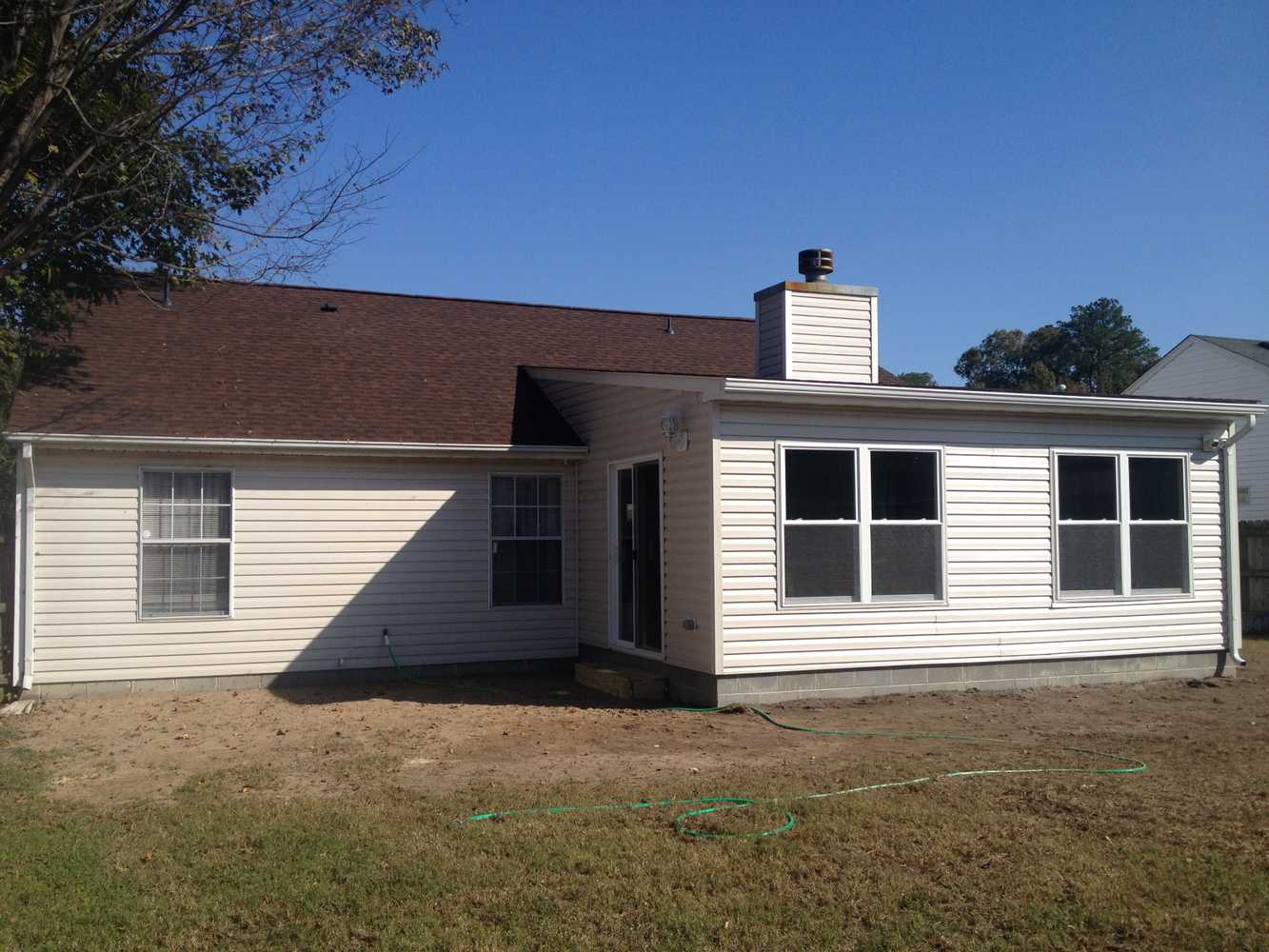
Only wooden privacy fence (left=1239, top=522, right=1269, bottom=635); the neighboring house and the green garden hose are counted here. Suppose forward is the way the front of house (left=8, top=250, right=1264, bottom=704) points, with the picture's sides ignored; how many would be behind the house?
1

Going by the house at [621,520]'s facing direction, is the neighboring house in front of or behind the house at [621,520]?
in front

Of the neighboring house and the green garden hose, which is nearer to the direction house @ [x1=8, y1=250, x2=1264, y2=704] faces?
the neighboring house

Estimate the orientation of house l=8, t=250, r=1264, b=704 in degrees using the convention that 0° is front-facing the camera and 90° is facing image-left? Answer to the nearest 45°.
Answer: approximately 180°

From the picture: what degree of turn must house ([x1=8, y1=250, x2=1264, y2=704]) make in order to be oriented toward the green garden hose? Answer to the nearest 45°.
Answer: approximately 180°

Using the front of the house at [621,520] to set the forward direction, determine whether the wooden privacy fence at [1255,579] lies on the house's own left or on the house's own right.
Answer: on the house's own right
